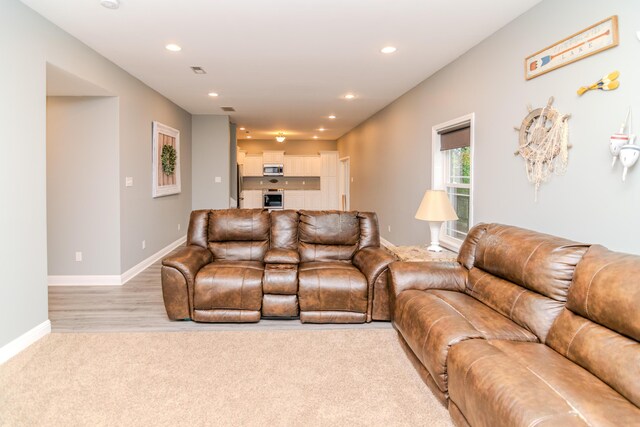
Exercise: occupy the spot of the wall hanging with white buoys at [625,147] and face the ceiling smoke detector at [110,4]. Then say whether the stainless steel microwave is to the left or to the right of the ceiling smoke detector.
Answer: right

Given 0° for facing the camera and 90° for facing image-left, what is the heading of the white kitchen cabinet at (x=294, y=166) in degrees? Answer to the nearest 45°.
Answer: approximately 0°

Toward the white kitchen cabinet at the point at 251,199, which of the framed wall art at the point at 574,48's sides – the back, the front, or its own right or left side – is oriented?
right

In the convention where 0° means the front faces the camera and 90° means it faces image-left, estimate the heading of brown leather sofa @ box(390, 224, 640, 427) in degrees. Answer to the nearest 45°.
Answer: approximately 45°

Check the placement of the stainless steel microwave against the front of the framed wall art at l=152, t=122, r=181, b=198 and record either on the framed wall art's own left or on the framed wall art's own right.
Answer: on the framed wall art's own left

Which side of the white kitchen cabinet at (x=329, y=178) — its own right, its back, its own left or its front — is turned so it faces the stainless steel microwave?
right

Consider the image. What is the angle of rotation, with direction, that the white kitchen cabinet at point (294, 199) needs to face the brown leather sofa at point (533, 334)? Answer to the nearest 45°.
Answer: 0° — it already faces it

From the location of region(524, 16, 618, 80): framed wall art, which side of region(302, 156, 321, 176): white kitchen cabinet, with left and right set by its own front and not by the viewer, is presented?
front

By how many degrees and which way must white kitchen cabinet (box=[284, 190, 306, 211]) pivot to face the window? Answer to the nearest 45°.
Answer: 0° — it already faces it

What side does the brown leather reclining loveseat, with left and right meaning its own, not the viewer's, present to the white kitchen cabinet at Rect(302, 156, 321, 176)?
back
